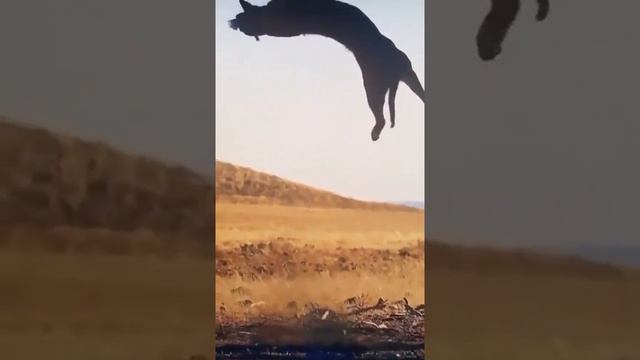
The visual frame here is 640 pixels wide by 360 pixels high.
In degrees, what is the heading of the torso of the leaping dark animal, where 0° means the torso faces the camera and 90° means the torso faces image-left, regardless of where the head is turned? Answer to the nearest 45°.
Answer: approximately 90°
